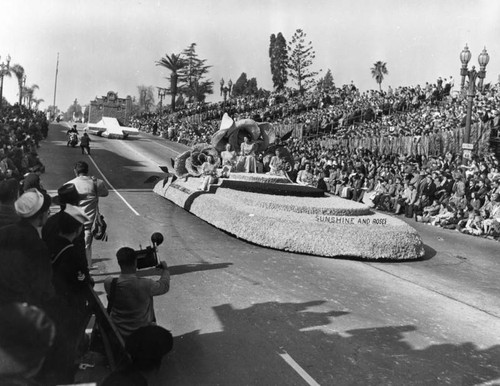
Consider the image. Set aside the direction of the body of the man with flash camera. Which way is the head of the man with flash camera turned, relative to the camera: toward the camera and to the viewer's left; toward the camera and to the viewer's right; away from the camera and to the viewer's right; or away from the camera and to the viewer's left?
away from the camera and to the viewer's right

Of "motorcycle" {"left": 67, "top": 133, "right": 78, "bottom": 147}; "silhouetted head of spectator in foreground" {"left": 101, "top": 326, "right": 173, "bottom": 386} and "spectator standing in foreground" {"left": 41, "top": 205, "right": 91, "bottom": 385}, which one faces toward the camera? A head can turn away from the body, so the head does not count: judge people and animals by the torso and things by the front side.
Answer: the motorcycle

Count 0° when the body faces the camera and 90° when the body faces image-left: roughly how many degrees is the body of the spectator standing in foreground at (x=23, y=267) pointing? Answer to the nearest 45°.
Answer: approximately 225°

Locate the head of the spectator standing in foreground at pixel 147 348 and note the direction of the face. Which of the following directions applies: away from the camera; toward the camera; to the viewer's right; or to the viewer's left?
away from the camera

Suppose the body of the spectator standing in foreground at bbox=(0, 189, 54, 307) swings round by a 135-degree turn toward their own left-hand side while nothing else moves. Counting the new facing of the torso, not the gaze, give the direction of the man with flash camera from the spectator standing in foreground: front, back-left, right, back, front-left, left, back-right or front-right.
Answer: back-right

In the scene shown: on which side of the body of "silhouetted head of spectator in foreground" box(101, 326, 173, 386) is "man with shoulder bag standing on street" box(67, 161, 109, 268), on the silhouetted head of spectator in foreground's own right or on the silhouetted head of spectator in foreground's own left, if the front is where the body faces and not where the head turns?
on the silhouetted head of spectator in foreground's own left

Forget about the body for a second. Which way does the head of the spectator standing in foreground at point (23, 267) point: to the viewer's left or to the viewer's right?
to the viewer's right

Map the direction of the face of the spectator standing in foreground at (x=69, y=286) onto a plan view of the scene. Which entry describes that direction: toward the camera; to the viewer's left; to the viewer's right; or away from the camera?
away from the camera

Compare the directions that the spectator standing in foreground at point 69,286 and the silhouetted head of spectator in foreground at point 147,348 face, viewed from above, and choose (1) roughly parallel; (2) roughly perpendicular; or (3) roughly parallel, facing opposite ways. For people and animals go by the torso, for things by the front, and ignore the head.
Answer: roughly parallel

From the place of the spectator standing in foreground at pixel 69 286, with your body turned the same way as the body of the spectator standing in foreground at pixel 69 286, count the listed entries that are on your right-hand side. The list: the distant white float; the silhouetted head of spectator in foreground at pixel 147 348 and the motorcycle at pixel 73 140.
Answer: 1
